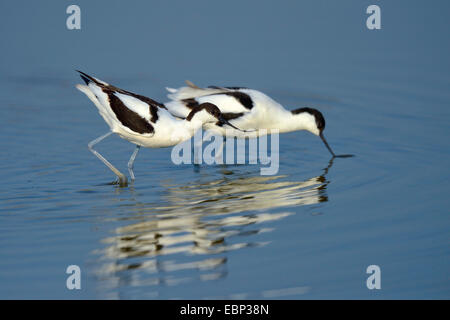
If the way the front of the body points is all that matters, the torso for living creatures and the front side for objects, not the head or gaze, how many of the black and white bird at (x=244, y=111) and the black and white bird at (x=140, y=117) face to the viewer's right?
2

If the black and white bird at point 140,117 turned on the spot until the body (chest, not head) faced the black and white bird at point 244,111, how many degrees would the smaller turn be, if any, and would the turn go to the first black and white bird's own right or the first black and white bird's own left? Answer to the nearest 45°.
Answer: approximately 45° to the first black and white bird's own left

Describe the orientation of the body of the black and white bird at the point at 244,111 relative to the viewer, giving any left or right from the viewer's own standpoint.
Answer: facing to the right of the viewer

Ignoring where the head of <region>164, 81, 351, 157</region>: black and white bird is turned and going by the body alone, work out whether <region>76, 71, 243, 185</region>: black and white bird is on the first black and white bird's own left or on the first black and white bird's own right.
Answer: on the first black and white bird's own right

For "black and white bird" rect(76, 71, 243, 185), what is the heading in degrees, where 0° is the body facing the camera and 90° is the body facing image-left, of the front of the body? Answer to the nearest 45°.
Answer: approximately 270°
